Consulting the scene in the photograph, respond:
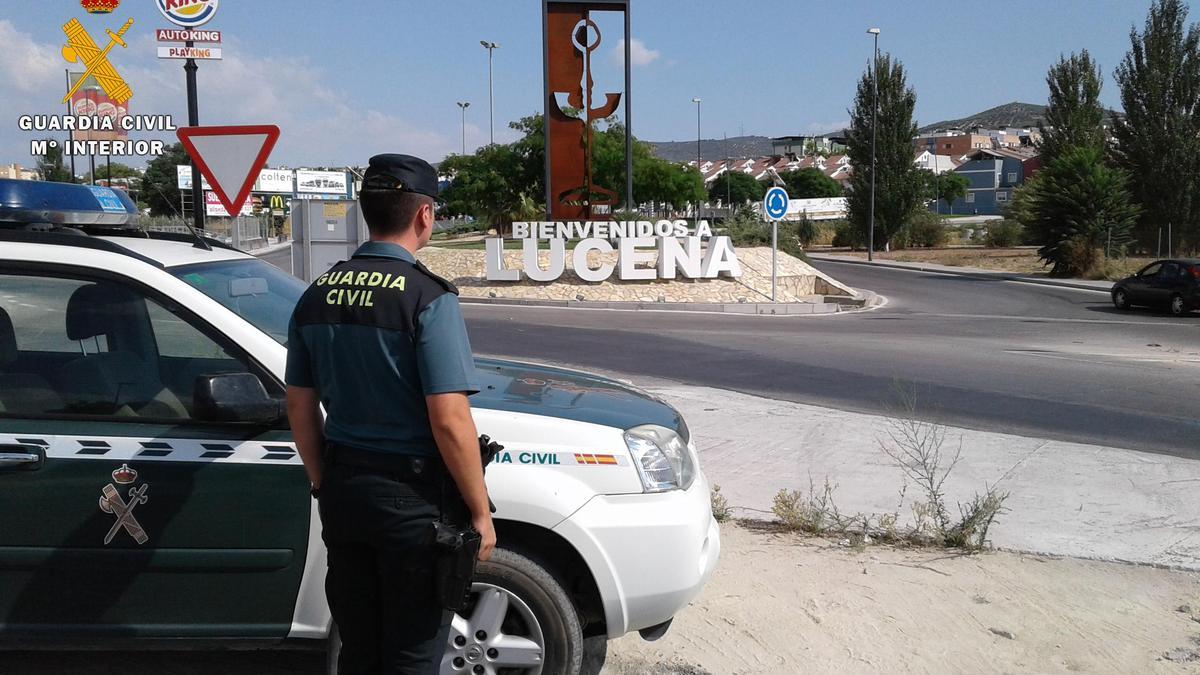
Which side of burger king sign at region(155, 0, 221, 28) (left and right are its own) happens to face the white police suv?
front

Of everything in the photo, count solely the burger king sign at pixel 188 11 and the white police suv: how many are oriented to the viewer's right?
1

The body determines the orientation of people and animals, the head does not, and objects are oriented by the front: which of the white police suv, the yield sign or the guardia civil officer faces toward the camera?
the yield sign

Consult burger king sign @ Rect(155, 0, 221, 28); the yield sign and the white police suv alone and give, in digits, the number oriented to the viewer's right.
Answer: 1

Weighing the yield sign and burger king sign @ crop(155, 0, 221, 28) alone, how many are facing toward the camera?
2

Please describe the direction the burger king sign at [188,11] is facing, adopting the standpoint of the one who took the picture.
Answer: facing the viewer

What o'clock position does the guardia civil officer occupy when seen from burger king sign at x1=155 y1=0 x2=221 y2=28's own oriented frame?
The guardia civil officer is roughly at 12 o'clock from the burger king sign.

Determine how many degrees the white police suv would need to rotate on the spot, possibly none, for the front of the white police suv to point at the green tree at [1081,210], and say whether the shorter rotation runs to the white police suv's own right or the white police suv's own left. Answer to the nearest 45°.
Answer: approximately 45° to the white police suv's own left

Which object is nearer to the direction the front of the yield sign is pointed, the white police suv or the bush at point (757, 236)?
the white police suv

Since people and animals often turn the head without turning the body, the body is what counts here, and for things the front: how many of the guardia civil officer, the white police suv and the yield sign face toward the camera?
1

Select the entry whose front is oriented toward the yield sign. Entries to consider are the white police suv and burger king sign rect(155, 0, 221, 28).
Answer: the burger king sign

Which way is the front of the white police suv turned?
to the viewer's right

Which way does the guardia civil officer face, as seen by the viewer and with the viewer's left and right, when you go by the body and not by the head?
facing away from the viewer and to the right of the viewer
